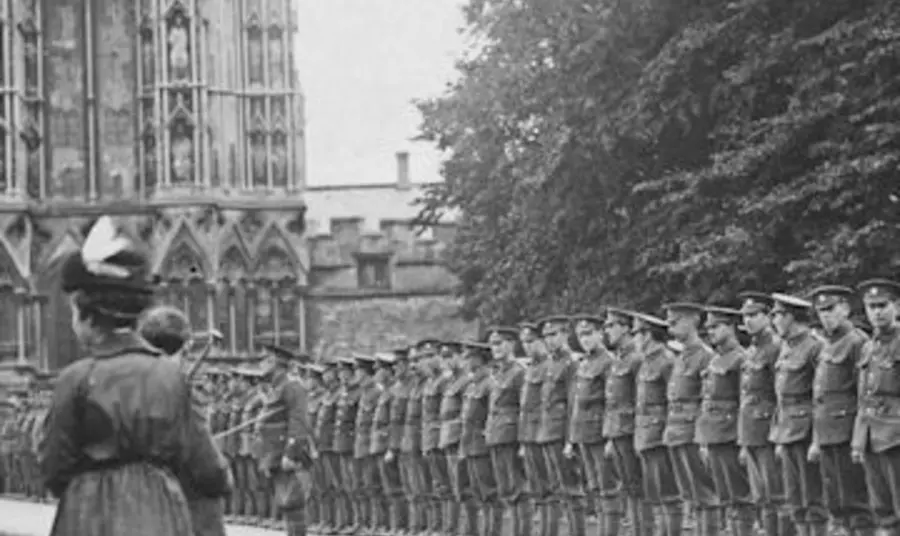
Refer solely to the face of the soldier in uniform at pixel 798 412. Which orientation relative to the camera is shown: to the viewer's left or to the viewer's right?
to the viewer's left

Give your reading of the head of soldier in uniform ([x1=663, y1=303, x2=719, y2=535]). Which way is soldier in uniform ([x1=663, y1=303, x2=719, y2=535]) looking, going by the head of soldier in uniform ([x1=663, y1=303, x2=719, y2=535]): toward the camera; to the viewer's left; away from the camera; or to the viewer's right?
to the viewer's left

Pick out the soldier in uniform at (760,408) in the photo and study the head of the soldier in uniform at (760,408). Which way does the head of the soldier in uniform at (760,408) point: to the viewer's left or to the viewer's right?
to the viewer's left

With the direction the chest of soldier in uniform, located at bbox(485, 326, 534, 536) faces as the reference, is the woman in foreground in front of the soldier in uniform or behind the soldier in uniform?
in front

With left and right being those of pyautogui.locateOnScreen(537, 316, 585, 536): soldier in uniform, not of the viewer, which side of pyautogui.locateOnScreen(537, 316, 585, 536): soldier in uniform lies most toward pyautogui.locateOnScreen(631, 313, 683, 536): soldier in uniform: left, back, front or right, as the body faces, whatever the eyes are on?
left

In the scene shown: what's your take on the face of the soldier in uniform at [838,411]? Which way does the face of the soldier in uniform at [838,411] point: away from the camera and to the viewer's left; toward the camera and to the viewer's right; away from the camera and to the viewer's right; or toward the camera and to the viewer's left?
toward the camera and to the viewer's left

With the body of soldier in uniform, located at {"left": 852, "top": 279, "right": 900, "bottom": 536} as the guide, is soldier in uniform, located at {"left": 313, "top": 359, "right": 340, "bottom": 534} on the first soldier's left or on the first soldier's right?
on the first soldier's right

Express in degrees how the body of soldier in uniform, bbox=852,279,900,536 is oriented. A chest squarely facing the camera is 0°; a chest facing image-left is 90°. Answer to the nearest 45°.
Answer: approximately 45°
